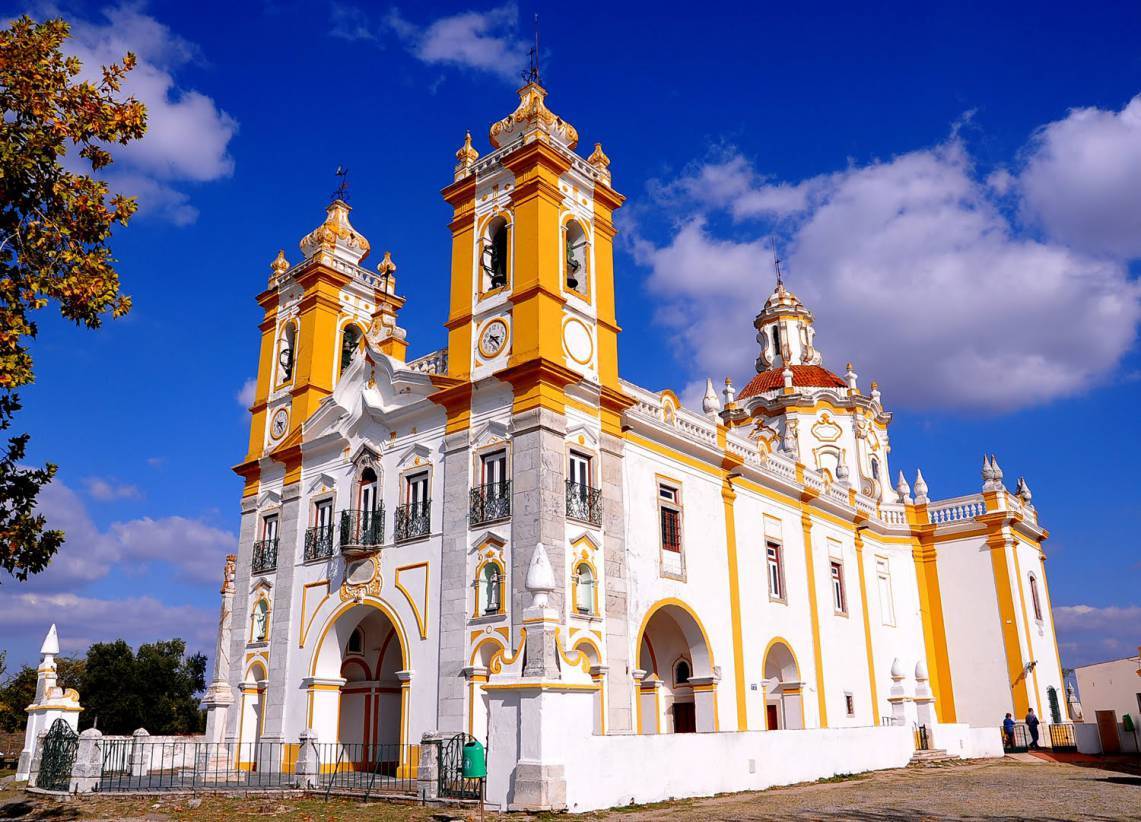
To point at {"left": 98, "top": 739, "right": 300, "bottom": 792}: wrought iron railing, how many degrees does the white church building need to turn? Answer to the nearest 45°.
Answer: approximately 45° to its right

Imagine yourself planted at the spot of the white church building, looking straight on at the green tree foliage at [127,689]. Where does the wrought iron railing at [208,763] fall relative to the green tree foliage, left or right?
left

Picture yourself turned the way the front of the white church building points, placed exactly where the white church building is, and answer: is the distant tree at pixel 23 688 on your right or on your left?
on your right

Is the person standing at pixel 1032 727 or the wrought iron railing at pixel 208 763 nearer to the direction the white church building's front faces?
the wrought iron railing

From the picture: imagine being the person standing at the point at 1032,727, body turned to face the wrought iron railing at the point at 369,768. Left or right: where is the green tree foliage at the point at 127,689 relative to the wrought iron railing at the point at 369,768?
right

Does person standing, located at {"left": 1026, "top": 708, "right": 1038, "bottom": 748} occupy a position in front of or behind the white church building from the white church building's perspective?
behind

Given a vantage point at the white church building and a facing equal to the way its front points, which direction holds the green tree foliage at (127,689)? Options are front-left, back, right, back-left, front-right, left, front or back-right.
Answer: right

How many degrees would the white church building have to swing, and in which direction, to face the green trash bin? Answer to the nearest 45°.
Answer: approximately 45° to its left

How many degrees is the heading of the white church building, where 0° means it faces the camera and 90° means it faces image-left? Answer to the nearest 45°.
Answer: approximately 45°
